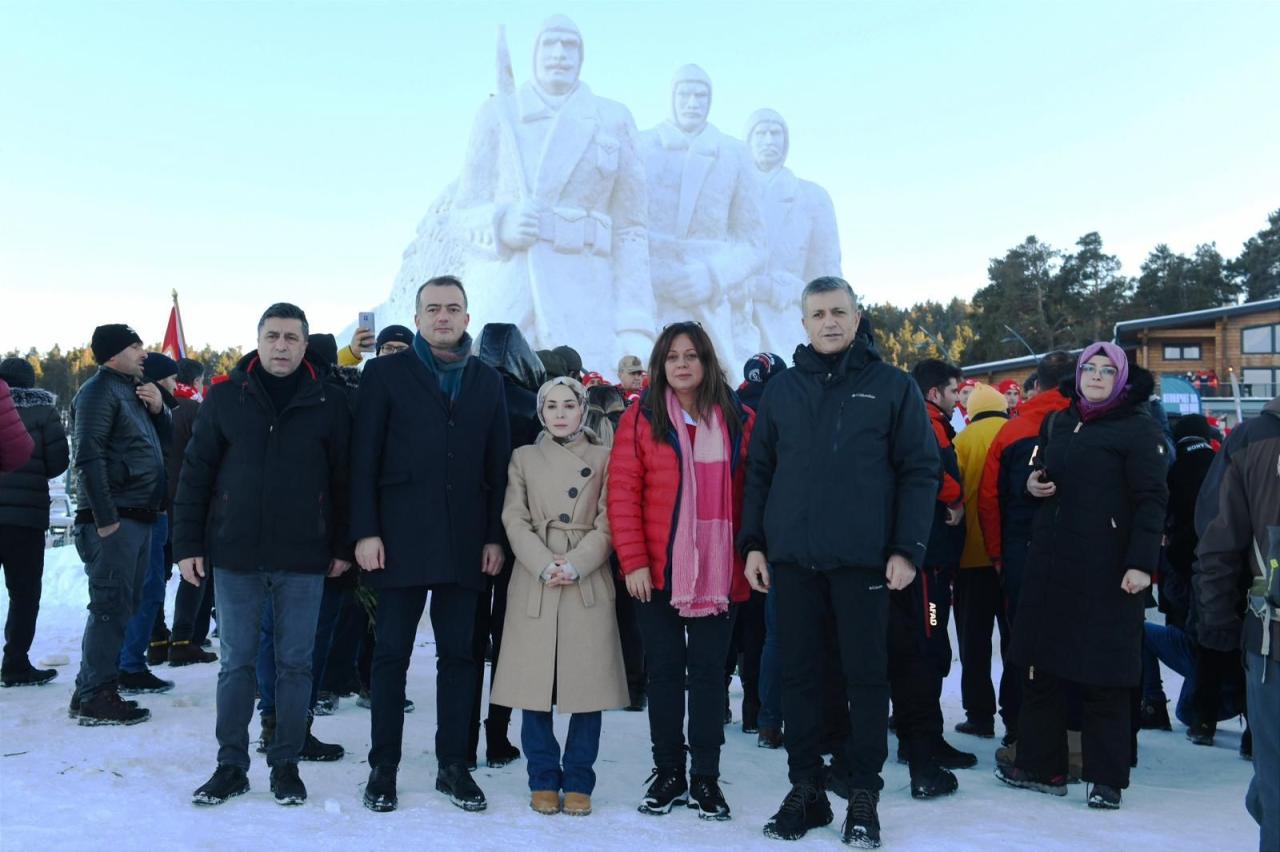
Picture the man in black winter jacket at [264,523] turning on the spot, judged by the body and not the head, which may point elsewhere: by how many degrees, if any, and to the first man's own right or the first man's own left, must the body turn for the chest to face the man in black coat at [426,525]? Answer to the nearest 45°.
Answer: approximately 90° to the first man's own left

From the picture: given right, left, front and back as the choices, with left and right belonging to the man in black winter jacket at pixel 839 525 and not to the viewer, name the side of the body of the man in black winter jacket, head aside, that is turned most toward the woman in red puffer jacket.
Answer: right

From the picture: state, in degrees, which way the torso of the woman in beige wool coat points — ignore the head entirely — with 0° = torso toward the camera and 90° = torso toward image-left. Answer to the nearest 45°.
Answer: approximately 0°

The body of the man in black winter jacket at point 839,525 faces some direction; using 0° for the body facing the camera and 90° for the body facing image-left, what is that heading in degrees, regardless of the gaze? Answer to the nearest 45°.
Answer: approximately 0°

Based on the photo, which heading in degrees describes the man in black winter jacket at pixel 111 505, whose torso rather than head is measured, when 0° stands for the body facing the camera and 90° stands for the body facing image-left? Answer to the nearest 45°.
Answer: approximately 270°

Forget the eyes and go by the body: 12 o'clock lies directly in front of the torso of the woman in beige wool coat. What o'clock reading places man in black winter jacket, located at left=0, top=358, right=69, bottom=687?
The man in black winter jacket is roughly at 4 o'clock from the woman in beige wool coat.
